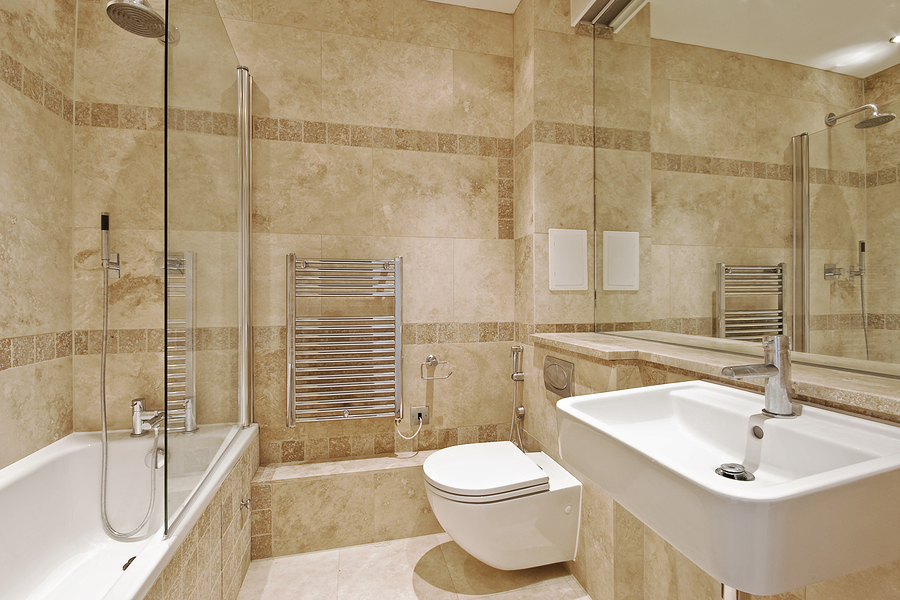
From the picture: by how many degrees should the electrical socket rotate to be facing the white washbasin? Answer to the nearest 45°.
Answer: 0° — it already faces it

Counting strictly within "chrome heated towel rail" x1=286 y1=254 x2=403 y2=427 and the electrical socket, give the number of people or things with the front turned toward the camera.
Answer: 2

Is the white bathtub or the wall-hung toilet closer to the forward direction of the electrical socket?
the wall-hung toilet

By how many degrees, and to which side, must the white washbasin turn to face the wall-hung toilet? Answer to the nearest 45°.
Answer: approximately 90° to its right

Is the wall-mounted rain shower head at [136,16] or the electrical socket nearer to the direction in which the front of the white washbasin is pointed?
the wall-mounted rain shower head

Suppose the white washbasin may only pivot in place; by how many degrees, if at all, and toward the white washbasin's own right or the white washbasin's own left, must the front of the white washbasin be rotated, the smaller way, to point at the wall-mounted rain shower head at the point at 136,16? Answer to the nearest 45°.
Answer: approximately 45° to the white washbasin's own right

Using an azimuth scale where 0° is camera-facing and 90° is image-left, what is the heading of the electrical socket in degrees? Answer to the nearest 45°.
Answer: approximately 0°

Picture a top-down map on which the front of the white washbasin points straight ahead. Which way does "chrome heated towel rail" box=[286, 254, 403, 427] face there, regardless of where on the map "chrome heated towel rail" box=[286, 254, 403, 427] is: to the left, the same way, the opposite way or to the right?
to the left

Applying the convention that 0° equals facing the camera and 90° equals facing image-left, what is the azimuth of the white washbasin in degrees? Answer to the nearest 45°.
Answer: approximately 45°

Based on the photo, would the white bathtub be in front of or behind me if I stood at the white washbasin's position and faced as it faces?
in front
